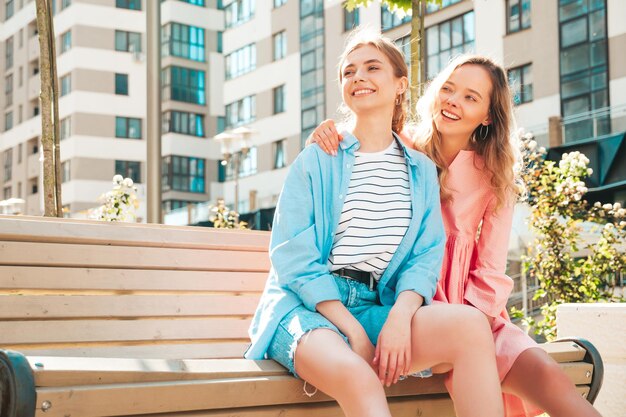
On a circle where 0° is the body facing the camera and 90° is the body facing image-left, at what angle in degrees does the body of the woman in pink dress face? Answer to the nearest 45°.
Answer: approximately 45°

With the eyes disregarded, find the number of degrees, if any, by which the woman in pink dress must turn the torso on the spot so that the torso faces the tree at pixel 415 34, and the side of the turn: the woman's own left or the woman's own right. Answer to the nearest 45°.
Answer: approximately 135° to the woman's own right

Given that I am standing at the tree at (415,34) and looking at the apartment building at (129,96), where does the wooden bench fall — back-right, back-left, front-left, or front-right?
back-left

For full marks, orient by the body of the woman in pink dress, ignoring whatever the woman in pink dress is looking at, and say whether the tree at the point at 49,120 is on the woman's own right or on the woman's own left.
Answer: on the woman's own right

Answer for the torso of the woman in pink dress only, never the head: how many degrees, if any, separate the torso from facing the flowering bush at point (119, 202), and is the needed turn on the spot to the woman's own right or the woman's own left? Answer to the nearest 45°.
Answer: approximately 90° to the woman's own right

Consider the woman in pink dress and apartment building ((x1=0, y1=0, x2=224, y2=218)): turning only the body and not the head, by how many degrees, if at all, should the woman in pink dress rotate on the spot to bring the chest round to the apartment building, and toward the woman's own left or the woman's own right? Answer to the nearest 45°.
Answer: approximately 90° to the woman's own right

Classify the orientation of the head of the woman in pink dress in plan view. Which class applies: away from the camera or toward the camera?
toward the camera
